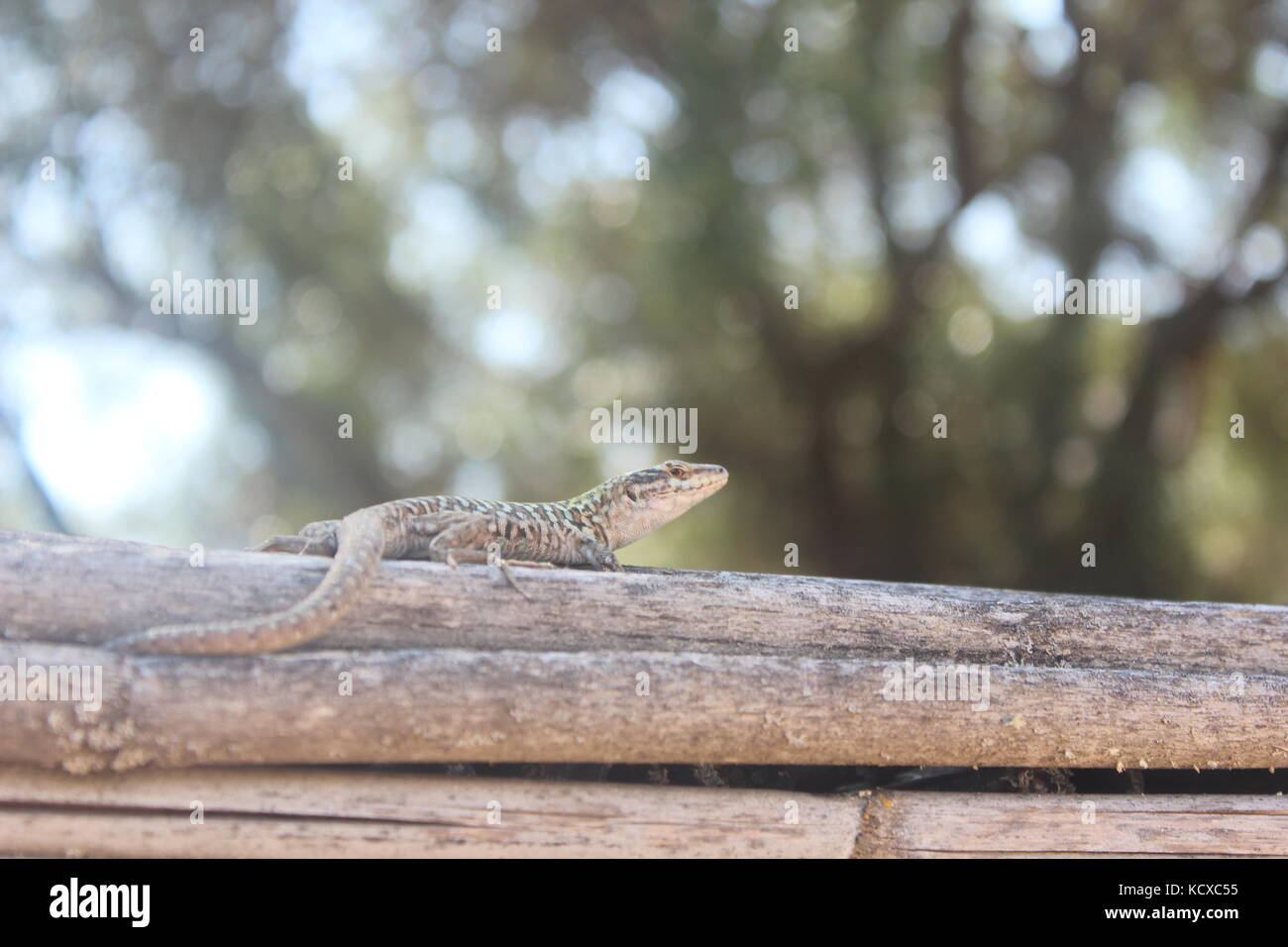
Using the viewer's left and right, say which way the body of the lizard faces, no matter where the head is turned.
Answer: facing to the right of the viewer

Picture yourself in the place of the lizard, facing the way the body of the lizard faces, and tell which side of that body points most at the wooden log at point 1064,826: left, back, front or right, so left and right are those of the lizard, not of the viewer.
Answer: front
